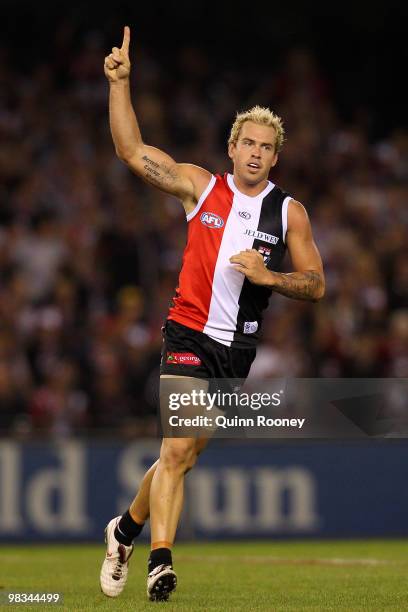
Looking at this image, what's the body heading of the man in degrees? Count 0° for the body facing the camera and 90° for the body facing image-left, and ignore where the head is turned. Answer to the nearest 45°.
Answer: approximately 0°
